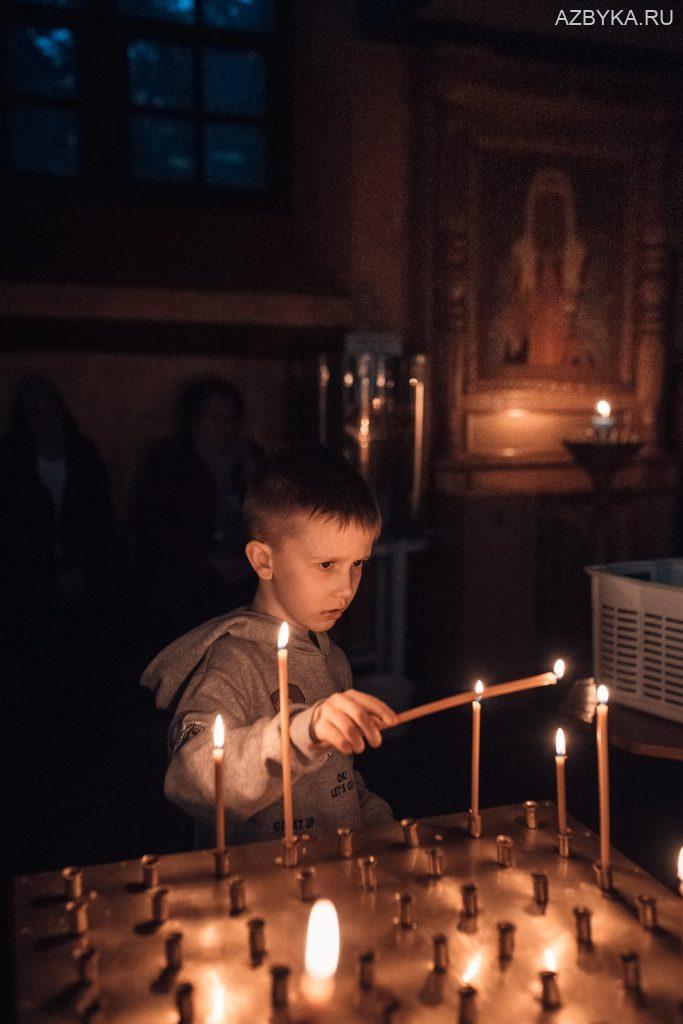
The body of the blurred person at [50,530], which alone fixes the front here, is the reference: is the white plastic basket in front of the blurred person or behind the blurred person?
in front

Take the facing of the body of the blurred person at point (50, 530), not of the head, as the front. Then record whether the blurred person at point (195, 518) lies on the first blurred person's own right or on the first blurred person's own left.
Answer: on the first blurred person's own left

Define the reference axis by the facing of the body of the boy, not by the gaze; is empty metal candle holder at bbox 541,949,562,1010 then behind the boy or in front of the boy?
in front

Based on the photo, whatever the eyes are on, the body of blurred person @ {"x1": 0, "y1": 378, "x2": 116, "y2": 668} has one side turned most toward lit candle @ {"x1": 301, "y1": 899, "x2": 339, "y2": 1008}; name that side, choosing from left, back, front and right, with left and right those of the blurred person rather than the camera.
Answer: front

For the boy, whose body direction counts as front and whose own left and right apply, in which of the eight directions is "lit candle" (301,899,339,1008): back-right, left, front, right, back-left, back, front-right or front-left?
front-right

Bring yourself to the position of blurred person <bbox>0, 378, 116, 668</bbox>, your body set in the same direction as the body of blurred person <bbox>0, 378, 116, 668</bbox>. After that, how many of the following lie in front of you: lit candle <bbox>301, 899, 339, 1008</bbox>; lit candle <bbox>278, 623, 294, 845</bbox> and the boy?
3

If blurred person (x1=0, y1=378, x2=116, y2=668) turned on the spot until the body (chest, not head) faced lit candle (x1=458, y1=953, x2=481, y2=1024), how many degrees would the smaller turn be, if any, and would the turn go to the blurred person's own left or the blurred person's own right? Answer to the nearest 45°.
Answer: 0° — they already face it

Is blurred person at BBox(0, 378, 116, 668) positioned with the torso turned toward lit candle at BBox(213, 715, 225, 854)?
yes

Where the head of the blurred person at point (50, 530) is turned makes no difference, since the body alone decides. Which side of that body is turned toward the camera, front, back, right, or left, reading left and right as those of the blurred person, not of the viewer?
front

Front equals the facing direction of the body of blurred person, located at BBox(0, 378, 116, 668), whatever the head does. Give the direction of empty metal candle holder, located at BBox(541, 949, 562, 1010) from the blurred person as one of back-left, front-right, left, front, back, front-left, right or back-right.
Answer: front

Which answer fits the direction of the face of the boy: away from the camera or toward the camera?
toward the camera

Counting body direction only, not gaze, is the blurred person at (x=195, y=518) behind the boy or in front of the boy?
behind

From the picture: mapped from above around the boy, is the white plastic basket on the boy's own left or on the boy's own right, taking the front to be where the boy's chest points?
on the boy's own left

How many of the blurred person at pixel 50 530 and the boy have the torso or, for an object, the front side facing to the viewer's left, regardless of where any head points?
0

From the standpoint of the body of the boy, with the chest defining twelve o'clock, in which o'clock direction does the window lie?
The window is roughly at 7 o'clock from the boy.

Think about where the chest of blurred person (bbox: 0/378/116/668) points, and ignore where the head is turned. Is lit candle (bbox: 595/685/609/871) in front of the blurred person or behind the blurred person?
in front

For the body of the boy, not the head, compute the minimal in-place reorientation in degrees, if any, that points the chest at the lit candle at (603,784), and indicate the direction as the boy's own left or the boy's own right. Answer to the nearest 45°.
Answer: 0° — they already face it
